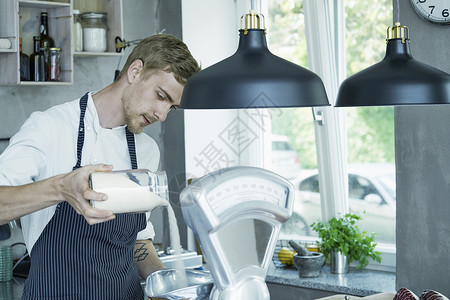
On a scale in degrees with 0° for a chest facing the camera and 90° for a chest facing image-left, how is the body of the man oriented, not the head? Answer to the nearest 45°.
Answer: approximately 315°

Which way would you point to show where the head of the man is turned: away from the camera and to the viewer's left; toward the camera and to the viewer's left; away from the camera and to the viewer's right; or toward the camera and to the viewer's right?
toward the camera and to the viewer's right

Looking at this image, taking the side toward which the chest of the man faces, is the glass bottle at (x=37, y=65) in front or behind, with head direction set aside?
behind

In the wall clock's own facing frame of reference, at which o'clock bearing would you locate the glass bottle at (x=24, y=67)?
The glass bottle is roughly at 3 o'clock from the wall clock.

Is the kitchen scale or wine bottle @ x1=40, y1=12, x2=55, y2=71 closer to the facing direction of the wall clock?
the kitchen scale

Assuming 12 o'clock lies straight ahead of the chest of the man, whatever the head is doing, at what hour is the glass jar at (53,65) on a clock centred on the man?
The glass jar is roughly at 7 o'clock from the man.

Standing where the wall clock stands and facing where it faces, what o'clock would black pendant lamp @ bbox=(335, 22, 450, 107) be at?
The black pendant lamp is roughly at 12 o'clock from the wall clock.

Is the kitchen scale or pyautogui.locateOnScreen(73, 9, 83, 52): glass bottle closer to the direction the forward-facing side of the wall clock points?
the kitchen scale

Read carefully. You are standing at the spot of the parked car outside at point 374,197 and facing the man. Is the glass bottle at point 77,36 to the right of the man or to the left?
right

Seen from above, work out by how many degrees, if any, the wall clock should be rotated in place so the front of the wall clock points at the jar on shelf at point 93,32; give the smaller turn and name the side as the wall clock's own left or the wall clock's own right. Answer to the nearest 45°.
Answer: approximately 90° to the wall clock's own right

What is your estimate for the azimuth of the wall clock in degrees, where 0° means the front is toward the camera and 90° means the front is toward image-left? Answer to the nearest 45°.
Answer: approximately 0°

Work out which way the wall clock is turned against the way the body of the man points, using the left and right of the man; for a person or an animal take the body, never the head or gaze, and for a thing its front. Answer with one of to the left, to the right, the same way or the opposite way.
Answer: to the right

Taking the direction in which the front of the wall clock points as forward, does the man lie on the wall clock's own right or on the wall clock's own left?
on the wall clock's own right

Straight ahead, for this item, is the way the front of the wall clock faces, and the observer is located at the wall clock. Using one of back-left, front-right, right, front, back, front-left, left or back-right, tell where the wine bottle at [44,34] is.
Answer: right

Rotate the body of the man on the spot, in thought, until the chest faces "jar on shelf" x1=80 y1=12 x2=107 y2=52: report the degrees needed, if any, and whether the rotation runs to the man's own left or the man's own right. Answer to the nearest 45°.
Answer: approximately 135° to the man's own left
